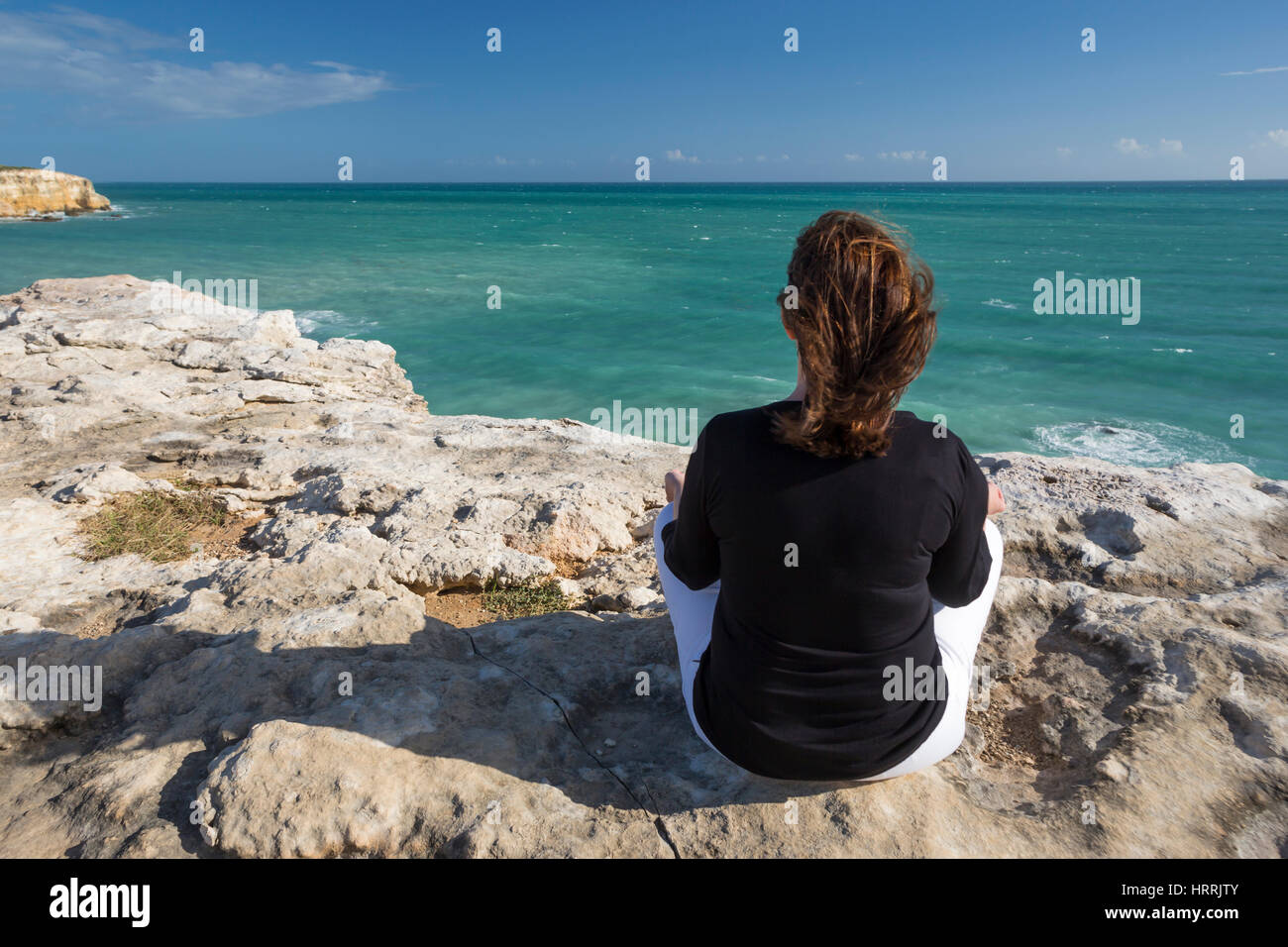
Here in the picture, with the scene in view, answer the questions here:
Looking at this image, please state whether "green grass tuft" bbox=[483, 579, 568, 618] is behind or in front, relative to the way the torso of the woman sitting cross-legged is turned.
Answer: in front

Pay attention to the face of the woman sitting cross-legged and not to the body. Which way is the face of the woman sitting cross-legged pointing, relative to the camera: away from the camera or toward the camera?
away from the camera

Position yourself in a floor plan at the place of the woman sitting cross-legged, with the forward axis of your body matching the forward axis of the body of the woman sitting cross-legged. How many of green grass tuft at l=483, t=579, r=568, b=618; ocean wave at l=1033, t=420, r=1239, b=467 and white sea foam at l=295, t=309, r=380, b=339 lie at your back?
0

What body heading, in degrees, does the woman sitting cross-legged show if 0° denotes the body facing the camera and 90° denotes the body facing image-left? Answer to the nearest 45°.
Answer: approximately 180°

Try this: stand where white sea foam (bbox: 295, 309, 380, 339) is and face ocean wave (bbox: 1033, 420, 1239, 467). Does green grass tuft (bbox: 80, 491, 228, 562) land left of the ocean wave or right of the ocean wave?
right

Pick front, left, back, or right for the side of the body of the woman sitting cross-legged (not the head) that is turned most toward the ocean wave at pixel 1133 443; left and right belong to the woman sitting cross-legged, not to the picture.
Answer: front
